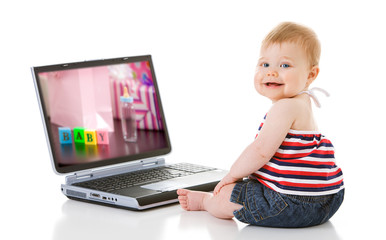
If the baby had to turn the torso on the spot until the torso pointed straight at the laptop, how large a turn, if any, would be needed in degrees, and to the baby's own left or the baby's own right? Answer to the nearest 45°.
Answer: approximately 45° to the baby's own right

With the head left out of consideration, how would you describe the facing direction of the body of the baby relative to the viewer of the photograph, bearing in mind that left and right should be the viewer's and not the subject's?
facing to the left of the viewer
